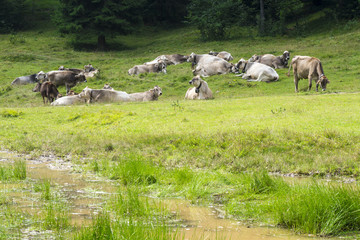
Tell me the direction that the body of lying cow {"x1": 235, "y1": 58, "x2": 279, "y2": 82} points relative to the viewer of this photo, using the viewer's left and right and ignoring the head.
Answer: facing to the left of the viewer

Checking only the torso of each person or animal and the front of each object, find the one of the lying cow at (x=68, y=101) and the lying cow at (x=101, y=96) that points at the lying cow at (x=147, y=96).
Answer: the lying cow at (x=68, y=101)

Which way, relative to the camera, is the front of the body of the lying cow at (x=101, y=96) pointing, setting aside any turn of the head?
to the viewer's left

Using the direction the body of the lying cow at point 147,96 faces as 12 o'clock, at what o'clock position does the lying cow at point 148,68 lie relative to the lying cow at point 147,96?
the lying cow at point 148,68 is roughly at 9 o'clock from the lying cow at point 147,96.

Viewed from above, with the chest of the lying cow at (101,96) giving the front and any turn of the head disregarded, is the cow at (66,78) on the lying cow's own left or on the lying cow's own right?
on the lying cow's own right

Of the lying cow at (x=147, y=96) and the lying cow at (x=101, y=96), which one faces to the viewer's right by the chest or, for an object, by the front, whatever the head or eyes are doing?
the lying cow at (x=147, y=96)

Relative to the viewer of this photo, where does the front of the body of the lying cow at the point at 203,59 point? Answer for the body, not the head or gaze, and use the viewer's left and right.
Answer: facing to the left of the viewer

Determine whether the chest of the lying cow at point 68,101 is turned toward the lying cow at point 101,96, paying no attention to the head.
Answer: yes

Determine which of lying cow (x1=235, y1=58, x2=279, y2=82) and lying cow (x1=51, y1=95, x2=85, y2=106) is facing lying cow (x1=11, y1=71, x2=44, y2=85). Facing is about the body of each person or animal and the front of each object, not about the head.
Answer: lying cow (x1=235, y1=58, x2=279, y2=82)
